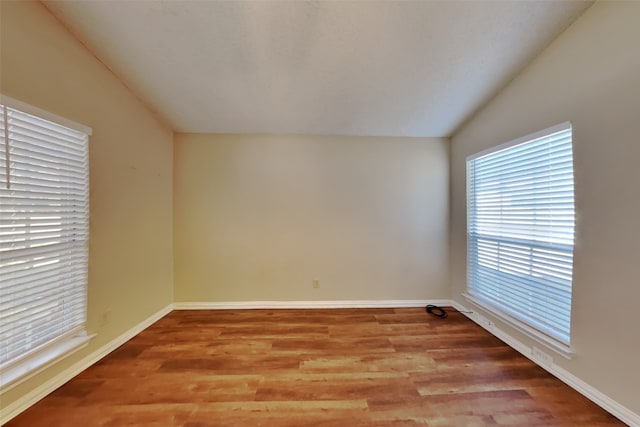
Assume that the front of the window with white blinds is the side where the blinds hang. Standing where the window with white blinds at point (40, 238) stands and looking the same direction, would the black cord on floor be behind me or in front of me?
in front

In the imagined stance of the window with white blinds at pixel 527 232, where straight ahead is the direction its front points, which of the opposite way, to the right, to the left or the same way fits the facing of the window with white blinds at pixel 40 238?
the opposite way

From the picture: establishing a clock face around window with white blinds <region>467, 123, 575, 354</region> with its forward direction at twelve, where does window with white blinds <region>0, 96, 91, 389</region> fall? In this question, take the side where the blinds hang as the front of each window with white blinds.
window with white blinds <region>0, 96, 91, 389</region> is roughly at 12 o'clock from window with white blinds <region>467, 123, 575, 354</region>.

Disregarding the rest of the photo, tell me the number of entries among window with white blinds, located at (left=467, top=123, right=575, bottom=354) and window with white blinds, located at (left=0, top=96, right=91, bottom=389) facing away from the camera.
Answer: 0

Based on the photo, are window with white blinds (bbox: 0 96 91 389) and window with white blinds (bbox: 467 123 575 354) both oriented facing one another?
yes

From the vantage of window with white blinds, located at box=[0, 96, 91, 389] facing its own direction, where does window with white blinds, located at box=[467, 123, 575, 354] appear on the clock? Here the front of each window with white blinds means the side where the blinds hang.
window with white blinds, located at box=[467, 123, 575, 354] is roughly at 12 o'clock from window with white blinds, located at box=[0, 96, 91, 389].

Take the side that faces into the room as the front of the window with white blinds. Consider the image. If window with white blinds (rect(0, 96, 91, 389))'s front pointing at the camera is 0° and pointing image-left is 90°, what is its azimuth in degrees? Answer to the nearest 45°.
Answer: approximately 315°
